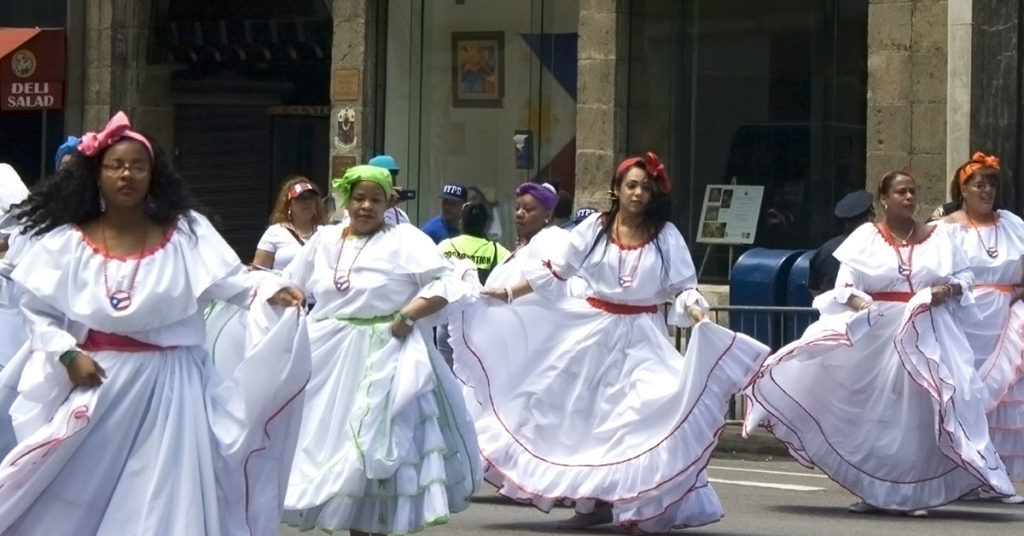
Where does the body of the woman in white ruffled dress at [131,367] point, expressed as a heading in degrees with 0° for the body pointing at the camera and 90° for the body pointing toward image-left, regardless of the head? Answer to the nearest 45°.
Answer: approximately 0°

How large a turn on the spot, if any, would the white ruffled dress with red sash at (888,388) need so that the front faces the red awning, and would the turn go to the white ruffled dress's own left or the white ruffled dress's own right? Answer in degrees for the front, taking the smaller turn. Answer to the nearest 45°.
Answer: approximately 135° to the white ruffled dress's own right

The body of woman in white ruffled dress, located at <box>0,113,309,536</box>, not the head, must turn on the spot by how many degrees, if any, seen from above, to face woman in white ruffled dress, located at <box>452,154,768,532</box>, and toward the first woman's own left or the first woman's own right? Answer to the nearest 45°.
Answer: approximately 135° to the first woman's own left

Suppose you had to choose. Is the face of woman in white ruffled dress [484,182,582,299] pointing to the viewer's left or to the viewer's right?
to the viewer's left

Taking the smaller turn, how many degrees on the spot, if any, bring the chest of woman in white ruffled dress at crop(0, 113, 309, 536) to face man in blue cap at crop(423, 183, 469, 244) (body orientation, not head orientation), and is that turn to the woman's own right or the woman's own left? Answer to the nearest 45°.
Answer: approximately 180°

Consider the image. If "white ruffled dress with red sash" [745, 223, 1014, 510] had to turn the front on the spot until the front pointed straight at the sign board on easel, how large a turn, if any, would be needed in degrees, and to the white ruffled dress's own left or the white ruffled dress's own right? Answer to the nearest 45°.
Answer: approximately 180°

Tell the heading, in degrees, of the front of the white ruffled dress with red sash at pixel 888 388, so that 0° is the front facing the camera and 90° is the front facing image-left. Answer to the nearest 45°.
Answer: approximately 0°

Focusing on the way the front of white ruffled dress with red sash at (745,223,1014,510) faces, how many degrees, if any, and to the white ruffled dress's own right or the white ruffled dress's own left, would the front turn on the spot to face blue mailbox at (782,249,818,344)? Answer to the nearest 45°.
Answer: approximately 180°

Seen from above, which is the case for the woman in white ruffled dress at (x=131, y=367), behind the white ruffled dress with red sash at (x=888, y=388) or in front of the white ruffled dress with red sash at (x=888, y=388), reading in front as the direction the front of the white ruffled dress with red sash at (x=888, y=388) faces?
in front
